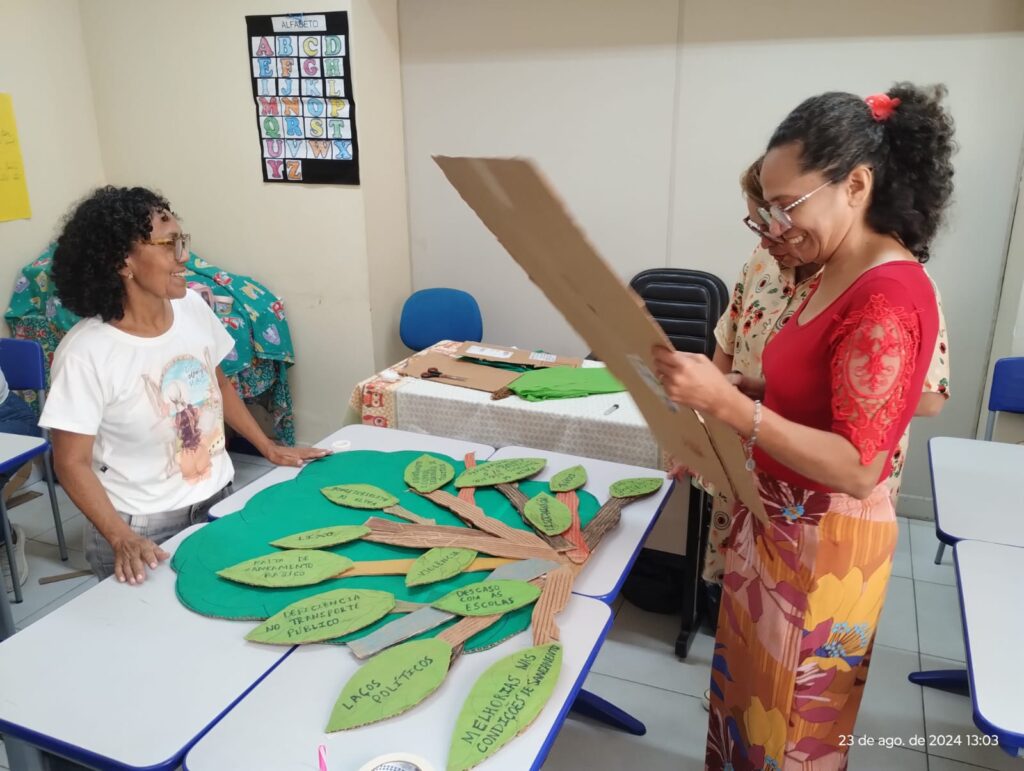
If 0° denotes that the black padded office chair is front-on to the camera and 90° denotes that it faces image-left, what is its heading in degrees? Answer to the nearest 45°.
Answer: approximately 45°

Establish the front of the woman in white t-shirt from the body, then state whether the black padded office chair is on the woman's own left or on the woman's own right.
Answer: on the woman's own left

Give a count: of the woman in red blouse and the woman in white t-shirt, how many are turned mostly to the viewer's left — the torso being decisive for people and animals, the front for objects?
1

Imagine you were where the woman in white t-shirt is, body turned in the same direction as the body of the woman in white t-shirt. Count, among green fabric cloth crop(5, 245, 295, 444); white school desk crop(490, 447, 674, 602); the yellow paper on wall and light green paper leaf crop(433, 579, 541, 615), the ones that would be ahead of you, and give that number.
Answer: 2

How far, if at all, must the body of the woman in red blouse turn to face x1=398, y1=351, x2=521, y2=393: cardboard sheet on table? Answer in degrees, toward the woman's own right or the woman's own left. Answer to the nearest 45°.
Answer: approximately 45° to the woman's own right

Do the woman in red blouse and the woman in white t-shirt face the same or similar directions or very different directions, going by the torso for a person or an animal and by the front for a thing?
very different directions

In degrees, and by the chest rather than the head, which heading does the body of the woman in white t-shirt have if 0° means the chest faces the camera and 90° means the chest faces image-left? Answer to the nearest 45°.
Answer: approximately 315°

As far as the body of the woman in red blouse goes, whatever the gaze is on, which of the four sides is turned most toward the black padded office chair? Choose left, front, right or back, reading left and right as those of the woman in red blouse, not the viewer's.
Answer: right

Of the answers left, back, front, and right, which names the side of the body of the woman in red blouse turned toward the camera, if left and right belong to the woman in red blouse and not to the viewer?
left

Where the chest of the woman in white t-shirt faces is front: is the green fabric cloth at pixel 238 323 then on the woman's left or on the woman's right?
on the woman's left

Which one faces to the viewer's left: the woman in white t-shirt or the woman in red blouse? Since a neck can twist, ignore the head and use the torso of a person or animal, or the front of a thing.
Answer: the woman in red blouse

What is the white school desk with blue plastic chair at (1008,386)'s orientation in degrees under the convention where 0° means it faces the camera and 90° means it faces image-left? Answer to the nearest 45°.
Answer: approximately 45°

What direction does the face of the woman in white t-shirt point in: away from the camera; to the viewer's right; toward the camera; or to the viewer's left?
to the viewer's right
